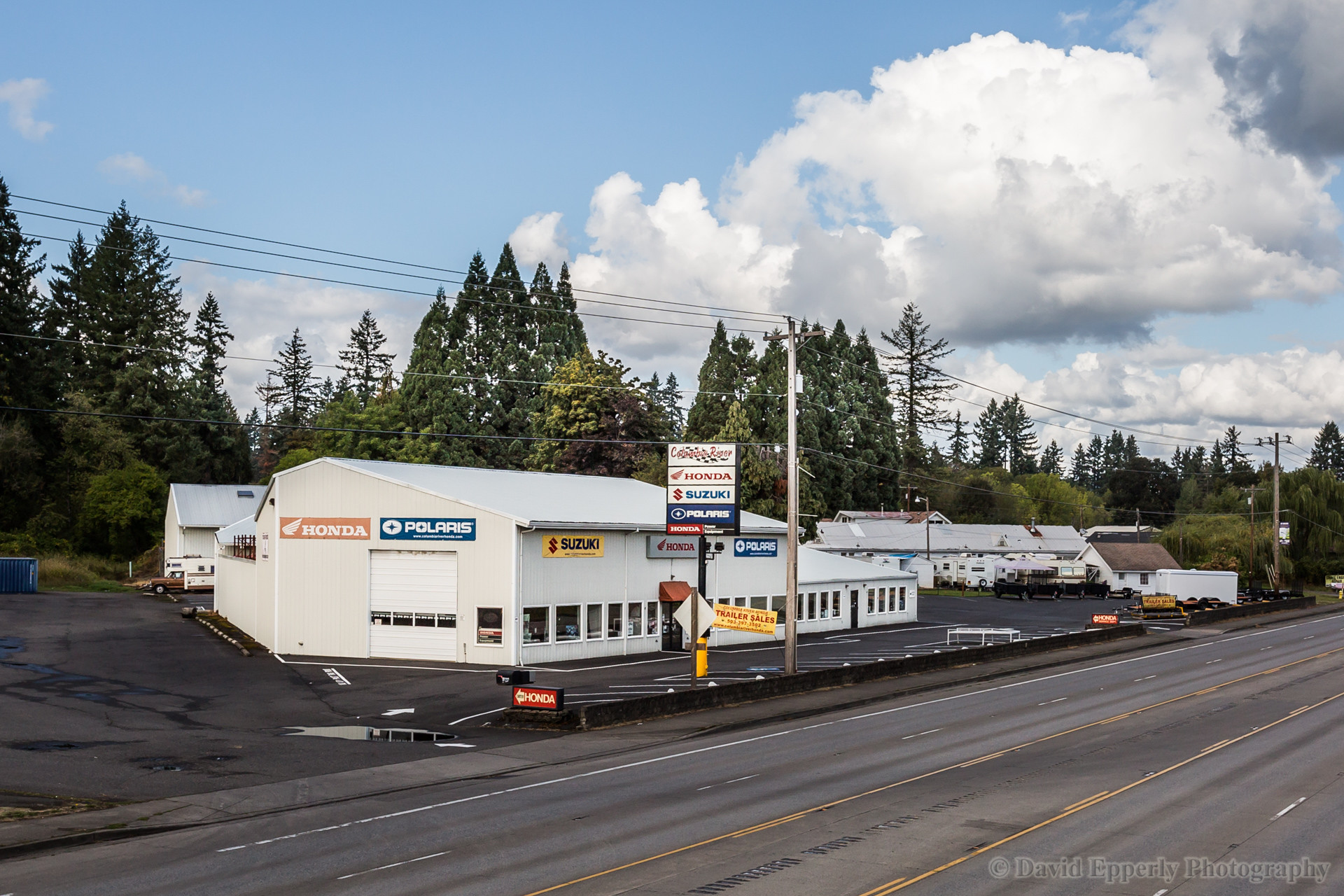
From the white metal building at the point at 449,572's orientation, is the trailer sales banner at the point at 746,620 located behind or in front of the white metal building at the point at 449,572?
in front

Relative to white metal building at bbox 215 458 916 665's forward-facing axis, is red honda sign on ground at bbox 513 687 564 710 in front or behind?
in front

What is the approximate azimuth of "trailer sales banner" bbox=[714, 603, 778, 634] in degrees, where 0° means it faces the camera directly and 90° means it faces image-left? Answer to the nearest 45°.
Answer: approximately 0°

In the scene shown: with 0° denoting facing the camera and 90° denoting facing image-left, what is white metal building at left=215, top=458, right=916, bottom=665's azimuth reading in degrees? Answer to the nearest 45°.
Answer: approximately 315°

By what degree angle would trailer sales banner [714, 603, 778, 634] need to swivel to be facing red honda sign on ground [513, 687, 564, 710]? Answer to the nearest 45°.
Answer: approximately 45° to its right

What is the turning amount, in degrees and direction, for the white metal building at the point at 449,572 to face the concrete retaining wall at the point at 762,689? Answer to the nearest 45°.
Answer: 0° — it already faces it
